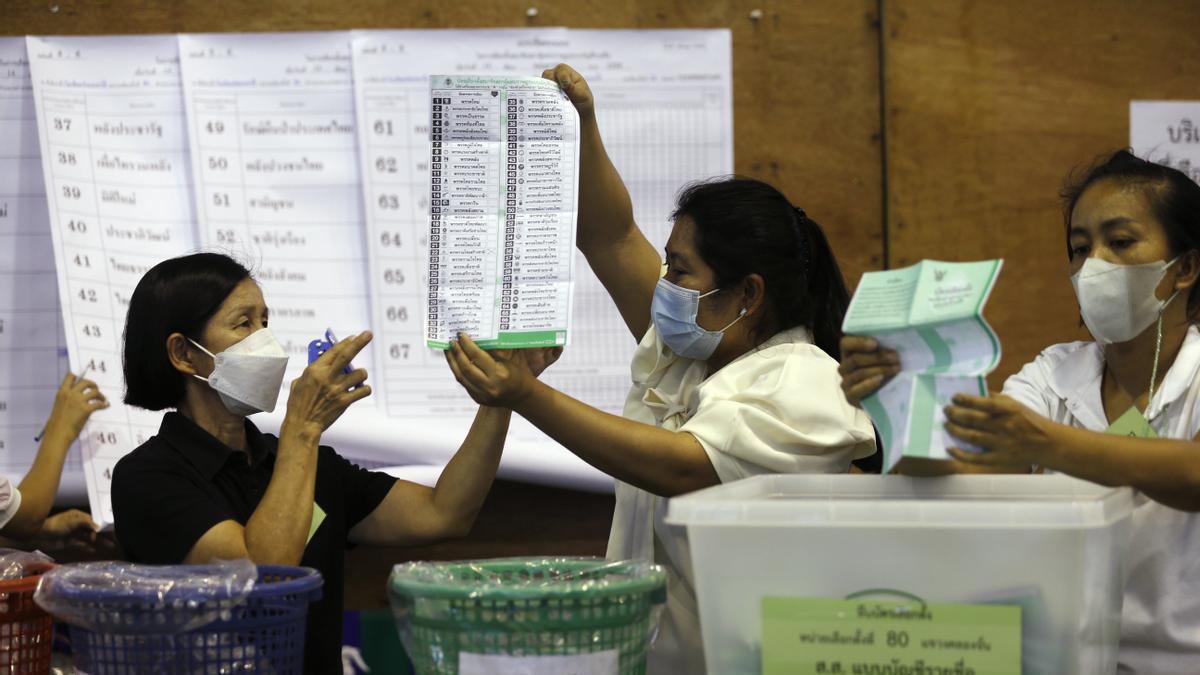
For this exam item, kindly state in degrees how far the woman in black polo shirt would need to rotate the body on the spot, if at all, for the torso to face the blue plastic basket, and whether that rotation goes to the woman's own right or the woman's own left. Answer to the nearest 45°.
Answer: approximately 45° to the woman's own right

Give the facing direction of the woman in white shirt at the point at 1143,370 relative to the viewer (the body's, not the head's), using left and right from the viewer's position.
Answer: facing the viewer and to the left of the viewer

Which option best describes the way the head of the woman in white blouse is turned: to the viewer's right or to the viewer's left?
to the viewer's left

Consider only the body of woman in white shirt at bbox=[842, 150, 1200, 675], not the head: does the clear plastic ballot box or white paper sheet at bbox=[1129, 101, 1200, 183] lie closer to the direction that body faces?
the clear plastic ballot box

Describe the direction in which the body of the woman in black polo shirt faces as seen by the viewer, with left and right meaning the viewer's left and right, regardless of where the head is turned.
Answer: facing the viewer and to the right of the viewer

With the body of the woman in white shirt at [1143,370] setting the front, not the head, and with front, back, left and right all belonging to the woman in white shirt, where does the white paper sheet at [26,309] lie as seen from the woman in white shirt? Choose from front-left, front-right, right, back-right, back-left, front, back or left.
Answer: front-right

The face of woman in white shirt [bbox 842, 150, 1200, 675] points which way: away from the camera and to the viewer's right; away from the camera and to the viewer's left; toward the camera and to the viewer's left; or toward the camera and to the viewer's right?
toward the camera and to the viewer's left

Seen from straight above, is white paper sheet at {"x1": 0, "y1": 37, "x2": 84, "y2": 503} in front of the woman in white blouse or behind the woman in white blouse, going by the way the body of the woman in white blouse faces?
in front

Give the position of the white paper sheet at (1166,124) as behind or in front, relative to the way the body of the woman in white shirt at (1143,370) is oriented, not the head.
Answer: behind

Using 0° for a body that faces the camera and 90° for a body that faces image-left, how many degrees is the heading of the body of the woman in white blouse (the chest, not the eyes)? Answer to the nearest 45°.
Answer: approximately 90°

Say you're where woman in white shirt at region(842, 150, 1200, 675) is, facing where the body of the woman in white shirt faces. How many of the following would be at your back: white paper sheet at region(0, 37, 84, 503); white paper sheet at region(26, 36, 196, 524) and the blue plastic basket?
0

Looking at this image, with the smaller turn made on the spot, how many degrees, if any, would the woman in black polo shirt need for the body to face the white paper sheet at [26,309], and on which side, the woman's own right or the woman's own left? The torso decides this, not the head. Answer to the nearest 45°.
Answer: approximately 180°

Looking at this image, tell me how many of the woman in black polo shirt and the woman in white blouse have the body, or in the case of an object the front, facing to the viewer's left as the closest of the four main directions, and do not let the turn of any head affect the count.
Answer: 1

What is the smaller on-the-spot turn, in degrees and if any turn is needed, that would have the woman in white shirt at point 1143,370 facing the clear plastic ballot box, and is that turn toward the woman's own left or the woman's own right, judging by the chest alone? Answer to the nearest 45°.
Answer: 0° — they already face it

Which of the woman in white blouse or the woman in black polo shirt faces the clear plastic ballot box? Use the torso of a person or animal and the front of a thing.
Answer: the woman in black polo shirt

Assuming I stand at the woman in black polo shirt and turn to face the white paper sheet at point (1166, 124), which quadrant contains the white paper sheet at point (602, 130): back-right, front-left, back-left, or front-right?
front-left
